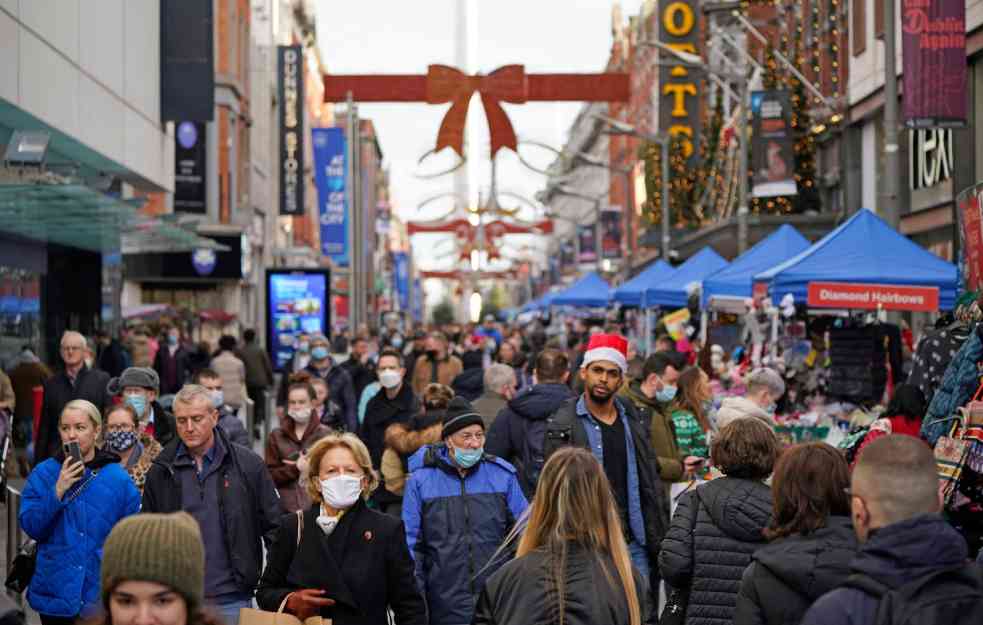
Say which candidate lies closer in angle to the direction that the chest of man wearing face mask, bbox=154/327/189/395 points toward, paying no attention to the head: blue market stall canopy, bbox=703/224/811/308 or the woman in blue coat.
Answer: the woman in blue coat

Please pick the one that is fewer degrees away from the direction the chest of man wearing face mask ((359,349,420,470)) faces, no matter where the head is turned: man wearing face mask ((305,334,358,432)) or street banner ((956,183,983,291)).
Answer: the street banner

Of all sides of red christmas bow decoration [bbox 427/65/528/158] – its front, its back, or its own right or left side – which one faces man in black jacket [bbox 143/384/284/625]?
front

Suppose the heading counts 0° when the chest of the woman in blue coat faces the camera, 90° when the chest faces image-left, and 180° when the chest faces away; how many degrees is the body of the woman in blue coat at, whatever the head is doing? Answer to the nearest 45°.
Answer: approximately 0°
